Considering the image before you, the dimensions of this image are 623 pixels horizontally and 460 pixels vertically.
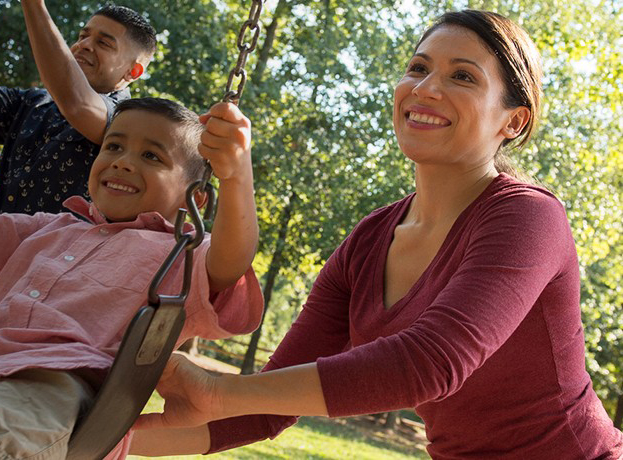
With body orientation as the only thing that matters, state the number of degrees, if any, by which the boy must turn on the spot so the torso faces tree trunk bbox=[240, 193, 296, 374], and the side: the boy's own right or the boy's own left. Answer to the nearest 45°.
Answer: approximately 135° to the boy's own right

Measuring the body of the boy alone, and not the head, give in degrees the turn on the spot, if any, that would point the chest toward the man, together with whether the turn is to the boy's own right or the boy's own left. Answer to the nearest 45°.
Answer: approximately 135° to the boy's own right

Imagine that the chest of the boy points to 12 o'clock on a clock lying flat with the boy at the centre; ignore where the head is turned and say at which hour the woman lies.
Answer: The woman is roughly at 8 o'clock from the boy.

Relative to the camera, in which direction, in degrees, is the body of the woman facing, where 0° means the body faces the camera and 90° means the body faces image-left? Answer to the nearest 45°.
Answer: approximately 45°

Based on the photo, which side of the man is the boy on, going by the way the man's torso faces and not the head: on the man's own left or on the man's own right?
on the man's own left

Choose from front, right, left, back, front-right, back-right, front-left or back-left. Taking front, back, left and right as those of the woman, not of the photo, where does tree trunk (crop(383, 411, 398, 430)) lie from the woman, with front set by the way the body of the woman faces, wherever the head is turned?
back-right

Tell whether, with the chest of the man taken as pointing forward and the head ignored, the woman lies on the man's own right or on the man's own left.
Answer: on the man's own left
